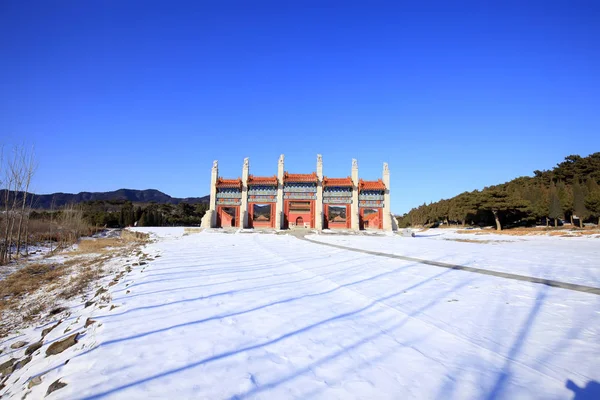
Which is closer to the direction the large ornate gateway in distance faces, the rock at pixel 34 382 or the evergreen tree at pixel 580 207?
the rock

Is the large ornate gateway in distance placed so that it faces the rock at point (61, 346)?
yes

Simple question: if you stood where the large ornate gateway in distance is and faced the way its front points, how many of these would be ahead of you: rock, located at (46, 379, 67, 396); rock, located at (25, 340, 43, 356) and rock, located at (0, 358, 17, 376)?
3

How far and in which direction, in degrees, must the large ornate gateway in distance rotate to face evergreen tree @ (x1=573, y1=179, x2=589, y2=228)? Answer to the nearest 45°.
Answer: approximately 90° to its left

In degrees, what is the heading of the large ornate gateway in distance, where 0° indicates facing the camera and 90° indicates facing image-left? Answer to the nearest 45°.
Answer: approximately 0°

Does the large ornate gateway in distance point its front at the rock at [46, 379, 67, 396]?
yes

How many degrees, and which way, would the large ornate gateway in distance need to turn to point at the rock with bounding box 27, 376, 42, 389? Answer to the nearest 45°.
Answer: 0° — it already faces it

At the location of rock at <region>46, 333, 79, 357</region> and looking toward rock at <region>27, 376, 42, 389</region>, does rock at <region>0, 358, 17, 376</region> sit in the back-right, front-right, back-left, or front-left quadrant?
front-right

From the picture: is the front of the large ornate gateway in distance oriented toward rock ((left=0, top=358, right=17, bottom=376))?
yes

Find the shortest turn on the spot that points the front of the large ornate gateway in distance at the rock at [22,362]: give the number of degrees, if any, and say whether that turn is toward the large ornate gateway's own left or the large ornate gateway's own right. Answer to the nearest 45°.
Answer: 0° — it already faces it
